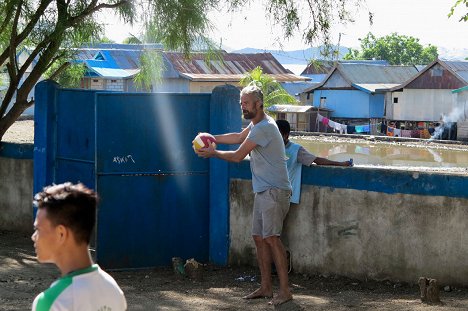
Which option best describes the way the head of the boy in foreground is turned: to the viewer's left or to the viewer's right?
to the viewer's left

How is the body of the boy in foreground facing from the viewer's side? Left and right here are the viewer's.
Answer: facing away from the viewer and to the left of the viewer

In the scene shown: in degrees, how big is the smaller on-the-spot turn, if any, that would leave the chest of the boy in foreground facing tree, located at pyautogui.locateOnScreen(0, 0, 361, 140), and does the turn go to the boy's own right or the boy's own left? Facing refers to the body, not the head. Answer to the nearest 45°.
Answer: approximately 45° to the boy's own right

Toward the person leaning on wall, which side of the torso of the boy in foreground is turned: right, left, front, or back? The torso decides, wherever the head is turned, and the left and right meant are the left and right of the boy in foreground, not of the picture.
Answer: right
